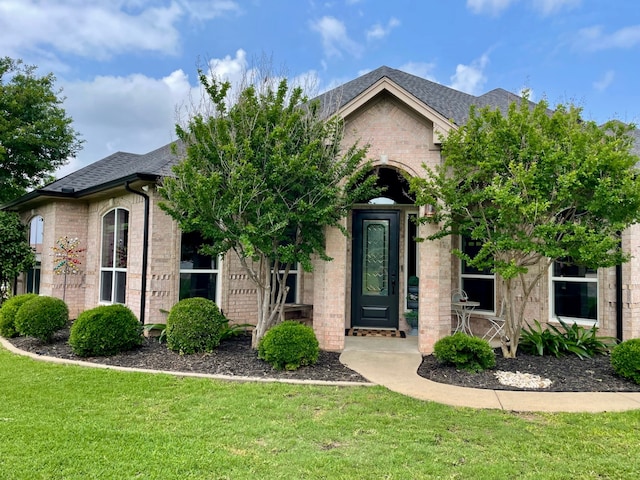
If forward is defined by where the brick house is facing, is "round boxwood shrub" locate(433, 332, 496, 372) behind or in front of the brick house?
in front

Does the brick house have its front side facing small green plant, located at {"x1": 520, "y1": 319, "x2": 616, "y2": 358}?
no

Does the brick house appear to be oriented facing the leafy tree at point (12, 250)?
no

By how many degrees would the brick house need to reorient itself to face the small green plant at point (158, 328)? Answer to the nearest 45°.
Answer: approximately 90° to its right

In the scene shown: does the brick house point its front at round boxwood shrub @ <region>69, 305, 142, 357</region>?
no

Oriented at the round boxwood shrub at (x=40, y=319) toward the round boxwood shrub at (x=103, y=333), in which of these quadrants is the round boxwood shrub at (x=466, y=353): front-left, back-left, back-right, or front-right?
front-left

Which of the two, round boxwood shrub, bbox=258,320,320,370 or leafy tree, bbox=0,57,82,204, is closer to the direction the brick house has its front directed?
the round boxwood shrub

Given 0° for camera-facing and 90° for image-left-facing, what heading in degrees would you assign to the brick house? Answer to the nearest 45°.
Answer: approximately 0°

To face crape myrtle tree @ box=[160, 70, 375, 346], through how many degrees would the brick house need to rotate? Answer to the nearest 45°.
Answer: approximately 45° to its right
